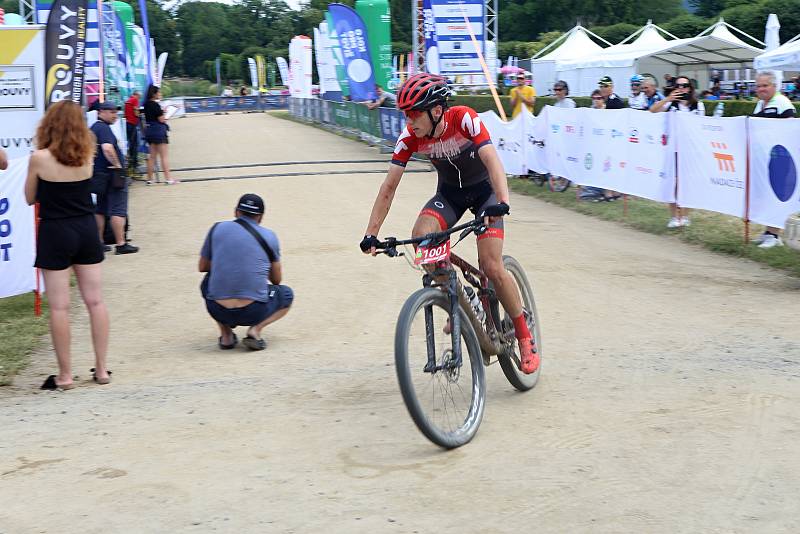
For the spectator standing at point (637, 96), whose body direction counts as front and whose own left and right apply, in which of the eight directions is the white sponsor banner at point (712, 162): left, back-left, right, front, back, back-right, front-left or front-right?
front-left

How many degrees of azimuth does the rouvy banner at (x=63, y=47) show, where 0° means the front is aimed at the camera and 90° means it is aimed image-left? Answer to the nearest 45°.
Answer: approximately 0°

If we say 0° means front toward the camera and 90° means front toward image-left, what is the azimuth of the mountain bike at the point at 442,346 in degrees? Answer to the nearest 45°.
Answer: approximately 45°

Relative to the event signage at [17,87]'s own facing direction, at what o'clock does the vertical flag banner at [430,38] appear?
The vertical flag banner is roughly at 7 o'clock from the event signage.

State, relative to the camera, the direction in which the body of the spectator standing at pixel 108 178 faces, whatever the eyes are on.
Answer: to the viewer's right

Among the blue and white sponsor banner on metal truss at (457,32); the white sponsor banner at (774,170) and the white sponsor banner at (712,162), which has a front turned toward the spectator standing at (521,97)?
the blue and white sponsor banner on metal truss

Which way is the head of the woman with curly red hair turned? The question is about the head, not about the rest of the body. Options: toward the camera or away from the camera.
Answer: away from the camera

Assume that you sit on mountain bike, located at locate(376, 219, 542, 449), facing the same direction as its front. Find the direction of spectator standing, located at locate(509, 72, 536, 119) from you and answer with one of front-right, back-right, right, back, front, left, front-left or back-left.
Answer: back-right

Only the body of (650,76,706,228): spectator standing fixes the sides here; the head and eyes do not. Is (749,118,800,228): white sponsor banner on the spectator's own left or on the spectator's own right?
on the spectator's own left
